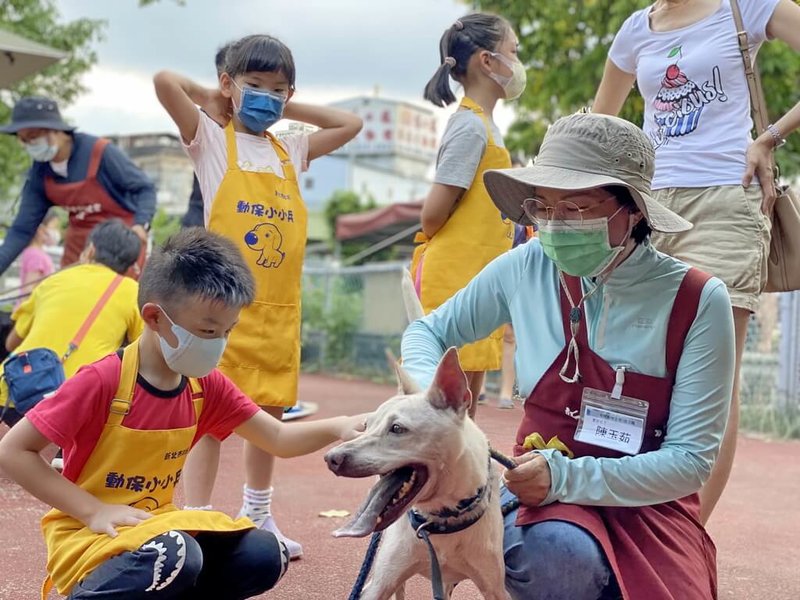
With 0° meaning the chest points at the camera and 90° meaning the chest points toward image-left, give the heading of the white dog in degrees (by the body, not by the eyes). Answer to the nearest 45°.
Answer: approximately 45°

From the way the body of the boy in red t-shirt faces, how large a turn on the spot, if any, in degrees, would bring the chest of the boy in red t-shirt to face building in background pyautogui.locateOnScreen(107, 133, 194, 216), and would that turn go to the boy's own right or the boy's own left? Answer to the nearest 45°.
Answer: approximately 135° to the boy's own left

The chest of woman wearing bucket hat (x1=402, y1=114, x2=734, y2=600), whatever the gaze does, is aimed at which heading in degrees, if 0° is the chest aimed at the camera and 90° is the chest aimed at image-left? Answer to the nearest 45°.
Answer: approximately 45°

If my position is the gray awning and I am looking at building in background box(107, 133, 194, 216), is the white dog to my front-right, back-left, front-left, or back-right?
back-right

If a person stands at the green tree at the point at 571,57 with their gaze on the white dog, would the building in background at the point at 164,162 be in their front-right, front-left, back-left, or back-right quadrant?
back-right

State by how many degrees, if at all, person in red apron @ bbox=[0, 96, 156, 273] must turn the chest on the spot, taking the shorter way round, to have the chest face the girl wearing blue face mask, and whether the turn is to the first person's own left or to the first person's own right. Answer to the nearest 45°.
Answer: approximately 45° to the first person's own left

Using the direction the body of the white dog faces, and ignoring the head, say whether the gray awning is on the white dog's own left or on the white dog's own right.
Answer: on the white dog's own right

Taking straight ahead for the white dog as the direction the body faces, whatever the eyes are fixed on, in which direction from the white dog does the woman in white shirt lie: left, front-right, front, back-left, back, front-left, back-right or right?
back
